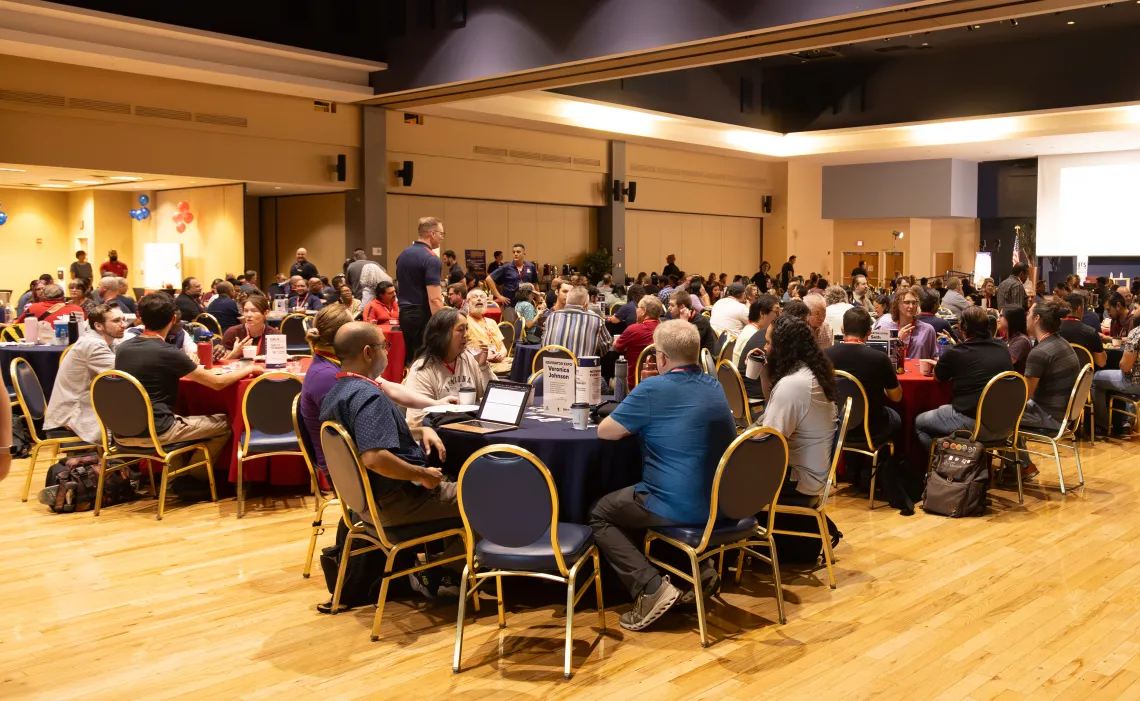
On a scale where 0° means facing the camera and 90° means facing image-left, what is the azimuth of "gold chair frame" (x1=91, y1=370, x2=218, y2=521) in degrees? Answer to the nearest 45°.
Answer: approximately 225°

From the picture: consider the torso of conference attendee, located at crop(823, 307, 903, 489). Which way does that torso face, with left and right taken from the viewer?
facing away from the viewer and to the right of the viewer

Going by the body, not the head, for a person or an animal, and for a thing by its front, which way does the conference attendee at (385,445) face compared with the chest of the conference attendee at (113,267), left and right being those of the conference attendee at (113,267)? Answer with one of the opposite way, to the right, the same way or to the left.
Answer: to the left

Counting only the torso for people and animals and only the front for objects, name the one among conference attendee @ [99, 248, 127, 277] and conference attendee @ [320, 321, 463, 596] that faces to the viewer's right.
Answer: conference attendee @ [320, 321, 463, 596]

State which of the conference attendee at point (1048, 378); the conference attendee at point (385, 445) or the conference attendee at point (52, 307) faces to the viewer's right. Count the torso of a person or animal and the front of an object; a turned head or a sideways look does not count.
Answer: the conference attendee at point (385, 445)

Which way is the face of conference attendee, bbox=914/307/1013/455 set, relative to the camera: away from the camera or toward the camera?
away from the camera

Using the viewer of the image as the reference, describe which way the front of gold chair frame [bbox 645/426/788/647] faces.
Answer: facing away from the viewer and to the left of the viewer

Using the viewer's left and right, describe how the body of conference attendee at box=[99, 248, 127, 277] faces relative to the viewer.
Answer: facing the viewer

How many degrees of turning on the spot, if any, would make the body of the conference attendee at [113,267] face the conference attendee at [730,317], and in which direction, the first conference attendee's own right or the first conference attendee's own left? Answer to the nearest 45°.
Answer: approximately 45° to the first conference attendee's own left

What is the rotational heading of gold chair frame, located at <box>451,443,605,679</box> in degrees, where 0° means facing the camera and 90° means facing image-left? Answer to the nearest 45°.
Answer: approximately 225°

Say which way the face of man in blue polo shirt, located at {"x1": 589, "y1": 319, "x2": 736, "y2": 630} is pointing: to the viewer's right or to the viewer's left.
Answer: to the viewer's left

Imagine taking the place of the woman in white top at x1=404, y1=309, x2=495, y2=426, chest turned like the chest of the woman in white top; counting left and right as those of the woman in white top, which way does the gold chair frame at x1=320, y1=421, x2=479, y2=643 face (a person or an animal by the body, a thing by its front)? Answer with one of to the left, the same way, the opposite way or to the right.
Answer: to the left

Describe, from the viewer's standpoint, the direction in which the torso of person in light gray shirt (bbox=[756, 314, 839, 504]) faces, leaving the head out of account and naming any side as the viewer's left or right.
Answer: facing away from the viewer and to the left of the viewer
